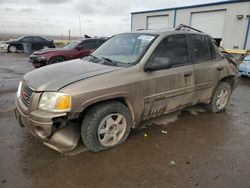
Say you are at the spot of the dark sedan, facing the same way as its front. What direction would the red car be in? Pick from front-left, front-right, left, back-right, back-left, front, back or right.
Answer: left

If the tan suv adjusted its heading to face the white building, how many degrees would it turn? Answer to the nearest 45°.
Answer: approximately 180°

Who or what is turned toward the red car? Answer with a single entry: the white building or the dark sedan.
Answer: the white building

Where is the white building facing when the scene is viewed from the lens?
facing the viewer and to the left of the viewer

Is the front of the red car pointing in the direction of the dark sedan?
no

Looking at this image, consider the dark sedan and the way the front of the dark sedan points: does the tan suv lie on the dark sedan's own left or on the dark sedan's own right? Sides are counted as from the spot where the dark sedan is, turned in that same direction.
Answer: on the dark sedan's own left

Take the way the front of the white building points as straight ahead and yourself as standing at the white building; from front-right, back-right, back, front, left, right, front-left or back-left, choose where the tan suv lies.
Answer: front-left

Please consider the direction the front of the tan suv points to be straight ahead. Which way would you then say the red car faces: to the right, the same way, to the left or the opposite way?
the same way

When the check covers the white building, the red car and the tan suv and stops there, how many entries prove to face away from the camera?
0

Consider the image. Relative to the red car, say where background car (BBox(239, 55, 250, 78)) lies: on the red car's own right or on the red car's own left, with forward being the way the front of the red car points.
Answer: on the red car's own left

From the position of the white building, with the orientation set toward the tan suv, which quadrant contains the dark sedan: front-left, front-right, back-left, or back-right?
front-right

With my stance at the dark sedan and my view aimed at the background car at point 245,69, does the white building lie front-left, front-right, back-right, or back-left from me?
front-left

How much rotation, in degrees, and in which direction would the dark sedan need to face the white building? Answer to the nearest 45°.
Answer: approximately 135° to its left

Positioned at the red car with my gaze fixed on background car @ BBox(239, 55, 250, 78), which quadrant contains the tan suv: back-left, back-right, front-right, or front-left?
front-right

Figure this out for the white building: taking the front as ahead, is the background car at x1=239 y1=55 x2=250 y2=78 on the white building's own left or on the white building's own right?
on the white building's own left

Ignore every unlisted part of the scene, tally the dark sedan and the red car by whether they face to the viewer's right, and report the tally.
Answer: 0

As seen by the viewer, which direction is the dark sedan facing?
to the viewer's left

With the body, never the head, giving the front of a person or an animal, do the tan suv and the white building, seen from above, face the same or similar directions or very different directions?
same or similar directions
